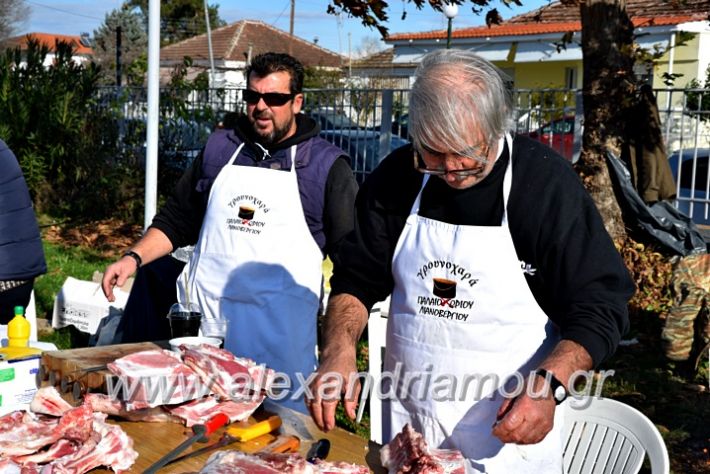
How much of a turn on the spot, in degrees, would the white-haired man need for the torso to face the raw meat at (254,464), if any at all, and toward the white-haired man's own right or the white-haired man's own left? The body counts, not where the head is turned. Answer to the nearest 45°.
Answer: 0° — they already face it

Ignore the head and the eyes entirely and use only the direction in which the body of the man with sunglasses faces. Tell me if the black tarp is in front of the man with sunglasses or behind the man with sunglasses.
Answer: behind

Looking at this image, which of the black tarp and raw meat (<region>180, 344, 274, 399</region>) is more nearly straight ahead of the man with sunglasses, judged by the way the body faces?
the raw meat

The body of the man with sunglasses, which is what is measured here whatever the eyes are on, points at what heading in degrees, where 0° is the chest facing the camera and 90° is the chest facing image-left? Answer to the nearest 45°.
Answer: approximately 45°
